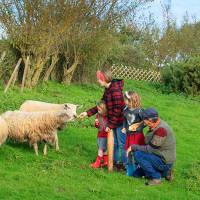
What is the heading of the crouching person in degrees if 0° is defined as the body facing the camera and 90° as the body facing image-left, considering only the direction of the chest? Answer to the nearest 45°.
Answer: approximately 90°

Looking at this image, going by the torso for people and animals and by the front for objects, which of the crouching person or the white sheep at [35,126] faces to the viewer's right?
the white sheep

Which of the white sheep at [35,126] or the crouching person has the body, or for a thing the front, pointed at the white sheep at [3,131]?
the crouching person

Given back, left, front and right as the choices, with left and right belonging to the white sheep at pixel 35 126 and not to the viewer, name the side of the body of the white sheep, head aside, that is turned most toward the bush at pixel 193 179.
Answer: front

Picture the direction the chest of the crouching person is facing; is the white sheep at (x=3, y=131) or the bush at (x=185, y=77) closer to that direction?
the white sheep

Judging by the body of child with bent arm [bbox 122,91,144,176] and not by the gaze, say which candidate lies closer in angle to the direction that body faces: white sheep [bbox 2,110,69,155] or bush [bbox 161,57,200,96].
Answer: the white sheep

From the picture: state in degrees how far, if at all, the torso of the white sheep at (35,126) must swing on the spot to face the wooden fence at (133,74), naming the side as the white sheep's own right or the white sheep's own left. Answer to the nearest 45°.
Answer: approximately 90° to the white sheep's own left

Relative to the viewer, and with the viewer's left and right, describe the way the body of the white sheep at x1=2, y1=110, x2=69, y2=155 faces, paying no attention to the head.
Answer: facing to the right of the viewer

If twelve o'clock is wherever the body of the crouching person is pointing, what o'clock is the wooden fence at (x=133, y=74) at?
The wooden fence is roughly at 3 o'clock from the crouching person.

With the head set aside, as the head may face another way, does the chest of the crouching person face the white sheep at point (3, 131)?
yes

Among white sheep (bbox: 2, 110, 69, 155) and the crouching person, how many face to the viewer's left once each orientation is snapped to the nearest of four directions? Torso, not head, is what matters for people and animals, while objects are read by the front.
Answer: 1

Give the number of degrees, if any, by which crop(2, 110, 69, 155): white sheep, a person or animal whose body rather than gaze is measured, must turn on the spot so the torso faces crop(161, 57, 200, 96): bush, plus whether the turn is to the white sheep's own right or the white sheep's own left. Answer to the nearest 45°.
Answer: approximately 45° to the white sheep's own left

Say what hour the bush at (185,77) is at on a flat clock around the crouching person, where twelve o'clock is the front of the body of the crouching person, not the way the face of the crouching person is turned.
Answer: The bush is roughly at 3 o'clock from the crouching person.
